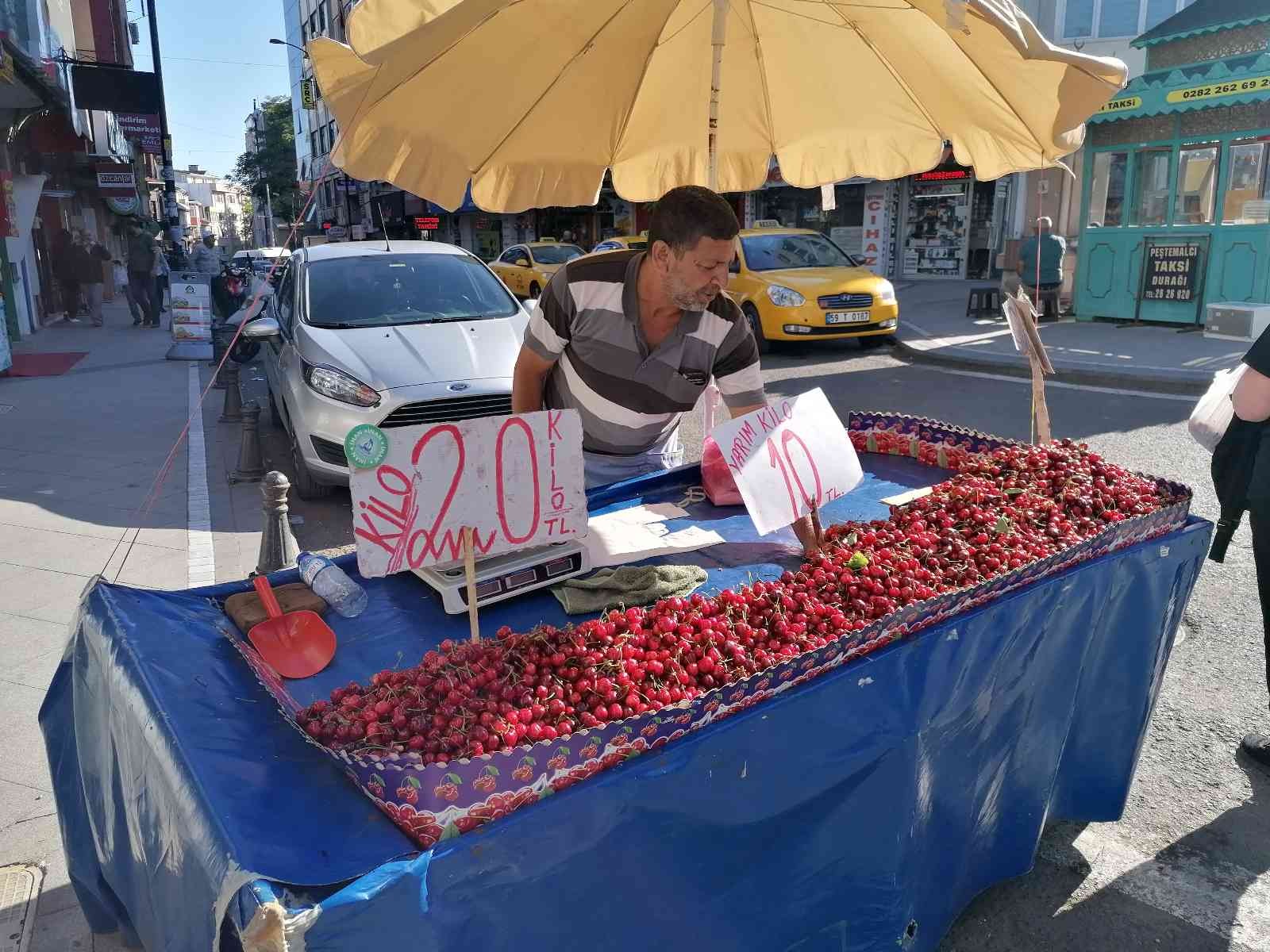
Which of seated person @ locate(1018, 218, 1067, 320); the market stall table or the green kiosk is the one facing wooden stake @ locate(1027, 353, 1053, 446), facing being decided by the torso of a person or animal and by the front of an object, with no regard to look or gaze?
the green kiosk

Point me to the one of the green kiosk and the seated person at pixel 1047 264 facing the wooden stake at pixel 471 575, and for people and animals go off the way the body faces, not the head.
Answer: the green kiosk

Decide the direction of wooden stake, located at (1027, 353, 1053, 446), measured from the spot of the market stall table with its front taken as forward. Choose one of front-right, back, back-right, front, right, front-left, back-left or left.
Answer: left

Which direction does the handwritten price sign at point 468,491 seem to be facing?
toward the camera

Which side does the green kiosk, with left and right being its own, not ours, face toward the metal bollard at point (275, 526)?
front

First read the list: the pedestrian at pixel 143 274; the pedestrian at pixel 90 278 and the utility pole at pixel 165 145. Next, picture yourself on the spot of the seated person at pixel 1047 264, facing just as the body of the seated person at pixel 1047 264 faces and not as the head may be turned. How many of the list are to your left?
3

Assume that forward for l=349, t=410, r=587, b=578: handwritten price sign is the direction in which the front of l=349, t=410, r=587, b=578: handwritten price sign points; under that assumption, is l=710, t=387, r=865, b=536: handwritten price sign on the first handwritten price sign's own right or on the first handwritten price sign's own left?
on the first handwritten price sign's own left

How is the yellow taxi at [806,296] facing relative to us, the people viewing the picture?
facing the viewer and to the right of the viewer

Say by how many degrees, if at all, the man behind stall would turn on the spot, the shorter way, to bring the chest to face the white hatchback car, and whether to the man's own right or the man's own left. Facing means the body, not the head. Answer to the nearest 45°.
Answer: approximately 180°

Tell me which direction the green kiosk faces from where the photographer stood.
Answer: facing the viewer

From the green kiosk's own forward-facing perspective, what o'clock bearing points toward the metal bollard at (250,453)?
The metal bollard is roughly at 1 o'clock from the green kiosk.

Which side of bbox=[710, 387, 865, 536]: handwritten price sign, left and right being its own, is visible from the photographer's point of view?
front

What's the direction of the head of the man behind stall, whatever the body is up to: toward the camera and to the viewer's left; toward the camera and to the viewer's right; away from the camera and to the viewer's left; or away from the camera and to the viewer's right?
toward the camera and to the viewer's right

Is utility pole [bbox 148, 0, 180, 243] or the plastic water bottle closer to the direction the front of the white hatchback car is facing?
the plastic water bottle

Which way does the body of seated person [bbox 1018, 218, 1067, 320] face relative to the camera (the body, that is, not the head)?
away from the camera
